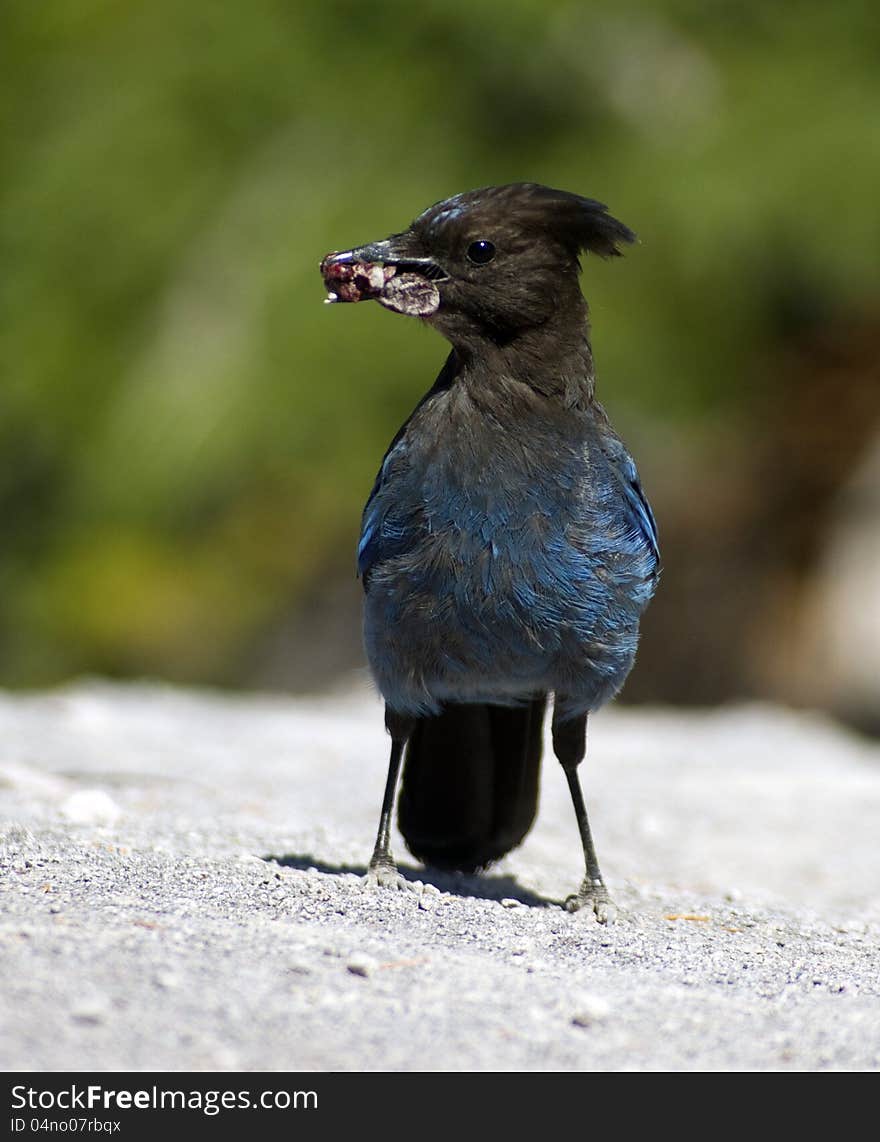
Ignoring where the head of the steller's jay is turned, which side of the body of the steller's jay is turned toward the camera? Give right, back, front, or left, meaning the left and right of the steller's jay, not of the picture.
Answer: front

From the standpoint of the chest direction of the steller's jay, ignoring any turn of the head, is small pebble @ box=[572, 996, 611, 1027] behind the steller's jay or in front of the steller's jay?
in front
